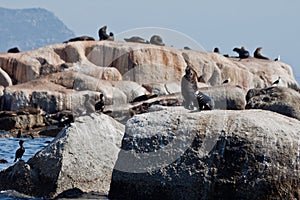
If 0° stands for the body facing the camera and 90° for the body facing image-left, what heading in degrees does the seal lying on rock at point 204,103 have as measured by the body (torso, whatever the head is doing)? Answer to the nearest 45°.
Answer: approximately 90°

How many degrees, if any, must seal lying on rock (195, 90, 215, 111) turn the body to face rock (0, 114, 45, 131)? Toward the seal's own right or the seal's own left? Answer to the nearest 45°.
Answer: approximately 45° to the seal's own right

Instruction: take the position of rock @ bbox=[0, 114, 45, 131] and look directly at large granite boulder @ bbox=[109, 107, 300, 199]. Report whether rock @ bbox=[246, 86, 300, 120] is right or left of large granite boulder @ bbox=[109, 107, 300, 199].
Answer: left

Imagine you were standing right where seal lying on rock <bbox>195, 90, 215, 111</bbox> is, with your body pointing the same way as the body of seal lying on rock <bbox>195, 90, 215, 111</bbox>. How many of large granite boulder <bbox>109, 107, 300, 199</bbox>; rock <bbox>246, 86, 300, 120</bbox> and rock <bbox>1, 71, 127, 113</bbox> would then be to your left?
1

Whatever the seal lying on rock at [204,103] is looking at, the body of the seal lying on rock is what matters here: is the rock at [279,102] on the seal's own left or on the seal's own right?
on the seal's own right

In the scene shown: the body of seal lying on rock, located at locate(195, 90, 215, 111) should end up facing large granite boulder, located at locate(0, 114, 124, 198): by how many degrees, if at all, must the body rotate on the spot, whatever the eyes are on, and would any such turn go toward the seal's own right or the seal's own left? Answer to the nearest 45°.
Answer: approximately 45° to the seal's own left
